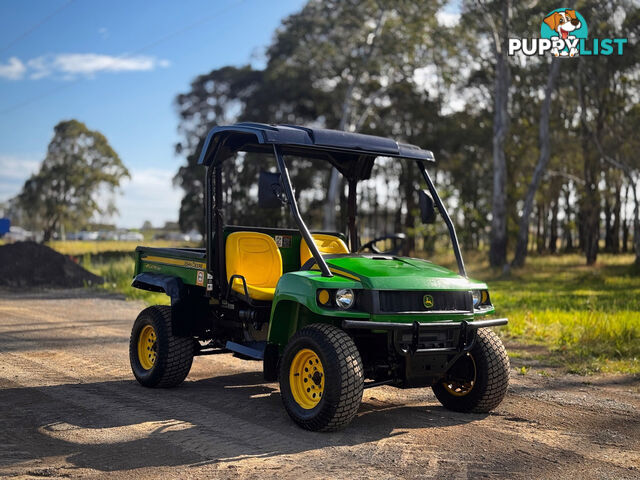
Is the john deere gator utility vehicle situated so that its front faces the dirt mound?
no
